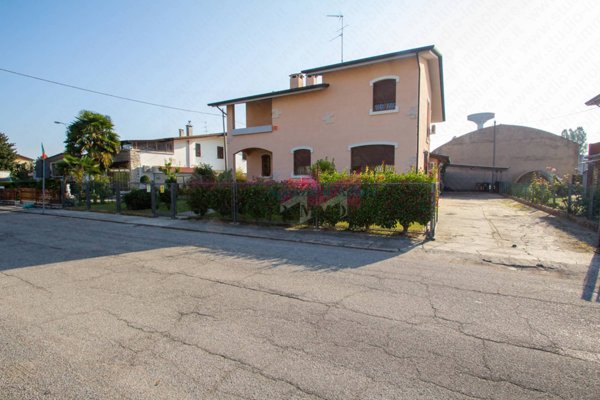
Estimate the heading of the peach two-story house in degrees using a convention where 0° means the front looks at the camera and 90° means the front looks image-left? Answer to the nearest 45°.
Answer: approximately 0°

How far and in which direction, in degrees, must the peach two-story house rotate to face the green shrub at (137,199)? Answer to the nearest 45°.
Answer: approximately 90° to its right

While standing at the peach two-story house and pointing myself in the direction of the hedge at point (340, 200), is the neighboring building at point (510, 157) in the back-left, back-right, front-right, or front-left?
back-left

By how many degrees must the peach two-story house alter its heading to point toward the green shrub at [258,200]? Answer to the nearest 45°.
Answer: approximately 45° to its right

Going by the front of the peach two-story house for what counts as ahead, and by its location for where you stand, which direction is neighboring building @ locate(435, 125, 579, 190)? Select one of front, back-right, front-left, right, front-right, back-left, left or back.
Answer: back-left

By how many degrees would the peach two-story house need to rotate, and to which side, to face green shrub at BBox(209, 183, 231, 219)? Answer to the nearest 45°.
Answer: approximately 45° to its right

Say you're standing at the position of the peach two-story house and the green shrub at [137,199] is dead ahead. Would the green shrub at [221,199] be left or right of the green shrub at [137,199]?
left

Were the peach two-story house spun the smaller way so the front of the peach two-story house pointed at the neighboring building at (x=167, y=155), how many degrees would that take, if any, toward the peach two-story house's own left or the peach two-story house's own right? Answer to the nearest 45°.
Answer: approximately 135° to the peach two-story house's own right

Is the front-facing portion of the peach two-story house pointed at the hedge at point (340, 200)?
yes
